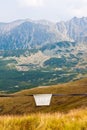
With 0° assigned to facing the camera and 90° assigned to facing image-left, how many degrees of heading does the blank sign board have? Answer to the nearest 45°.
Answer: approximately 0°
